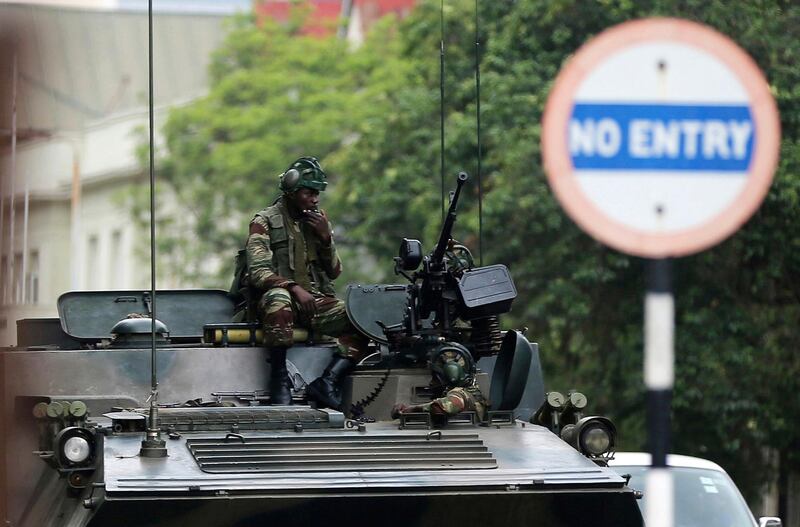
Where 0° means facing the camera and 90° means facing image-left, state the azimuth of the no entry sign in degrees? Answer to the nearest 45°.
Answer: approximately 0°

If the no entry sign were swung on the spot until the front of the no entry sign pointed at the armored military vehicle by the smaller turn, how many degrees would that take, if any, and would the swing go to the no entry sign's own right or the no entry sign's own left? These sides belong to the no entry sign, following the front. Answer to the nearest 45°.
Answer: approximately 135° to the no entry sign's own right

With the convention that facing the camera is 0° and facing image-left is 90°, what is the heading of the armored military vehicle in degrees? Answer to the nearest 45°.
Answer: approximately 0°

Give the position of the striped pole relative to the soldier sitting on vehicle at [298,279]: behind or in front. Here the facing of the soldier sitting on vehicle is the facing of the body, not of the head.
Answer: in front

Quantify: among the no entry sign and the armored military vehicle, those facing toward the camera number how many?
2

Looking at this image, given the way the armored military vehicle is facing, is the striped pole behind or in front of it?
in front

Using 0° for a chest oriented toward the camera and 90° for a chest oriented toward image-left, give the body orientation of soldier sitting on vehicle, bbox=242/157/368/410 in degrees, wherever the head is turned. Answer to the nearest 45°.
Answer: approximately 315°

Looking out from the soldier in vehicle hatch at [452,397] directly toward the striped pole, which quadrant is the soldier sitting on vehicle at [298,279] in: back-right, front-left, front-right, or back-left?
back-right
